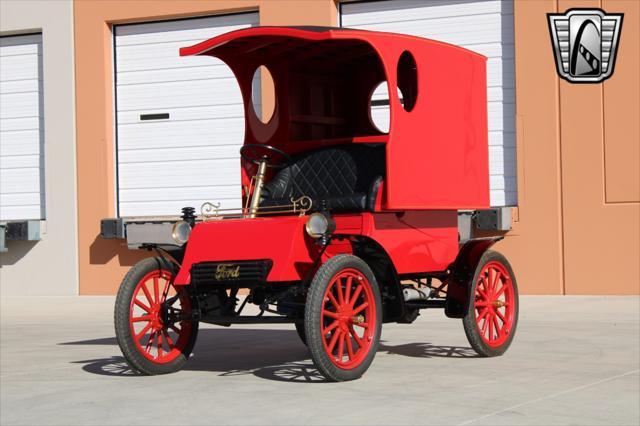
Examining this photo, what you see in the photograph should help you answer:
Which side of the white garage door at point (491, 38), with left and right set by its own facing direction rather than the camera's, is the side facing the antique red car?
front

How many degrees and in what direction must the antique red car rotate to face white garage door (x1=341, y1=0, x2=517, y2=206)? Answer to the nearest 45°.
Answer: approximately 135° to its right

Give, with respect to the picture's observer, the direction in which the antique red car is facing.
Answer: facing the viewer and to the left of the viewer

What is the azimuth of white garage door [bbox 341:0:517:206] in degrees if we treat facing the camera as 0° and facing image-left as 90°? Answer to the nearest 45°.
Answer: approximately 0°

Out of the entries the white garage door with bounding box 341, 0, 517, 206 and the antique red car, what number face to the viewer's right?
0
